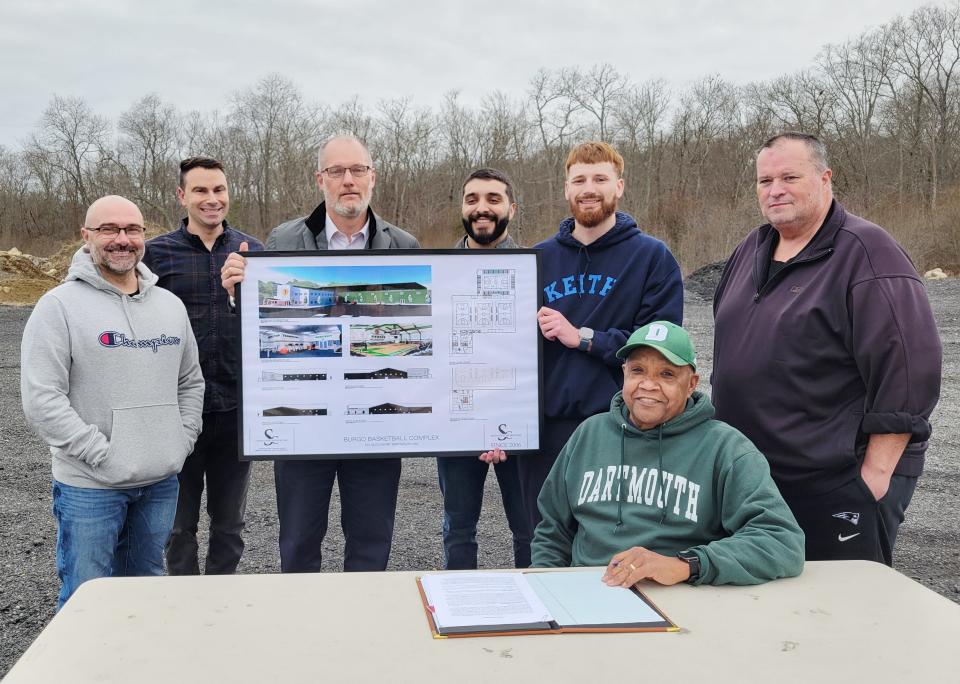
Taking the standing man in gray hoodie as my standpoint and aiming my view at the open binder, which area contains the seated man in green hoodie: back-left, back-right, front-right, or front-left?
front-left

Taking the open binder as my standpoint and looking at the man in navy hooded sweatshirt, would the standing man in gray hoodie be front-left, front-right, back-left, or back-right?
front-left

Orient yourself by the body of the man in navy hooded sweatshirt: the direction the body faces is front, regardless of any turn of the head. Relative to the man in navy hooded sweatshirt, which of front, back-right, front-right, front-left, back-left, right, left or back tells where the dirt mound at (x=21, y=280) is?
right

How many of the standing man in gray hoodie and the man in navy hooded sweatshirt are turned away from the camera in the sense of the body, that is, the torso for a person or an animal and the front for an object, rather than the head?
0

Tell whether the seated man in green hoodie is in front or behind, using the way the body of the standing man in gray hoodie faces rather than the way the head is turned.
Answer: in front

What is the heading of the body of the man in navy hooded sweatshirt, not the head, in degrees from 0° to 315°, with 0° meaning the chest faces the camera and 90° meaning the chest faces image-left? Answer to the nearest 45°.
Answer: approximately 45°

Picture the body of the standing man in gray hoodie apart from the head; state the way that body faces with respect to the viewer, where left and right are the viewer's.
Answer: facing the viewer and to the right of the viewer

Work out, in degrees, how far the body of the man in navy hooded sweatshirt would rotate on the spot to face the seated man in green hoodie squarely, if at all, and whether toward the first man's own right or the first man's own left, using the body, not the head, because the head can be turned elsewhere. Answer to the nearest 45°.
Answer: approximately 45° to the first man's own left

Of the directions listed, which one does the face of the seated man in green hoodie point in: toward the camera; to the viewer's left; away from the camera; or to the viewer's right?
toward the camera

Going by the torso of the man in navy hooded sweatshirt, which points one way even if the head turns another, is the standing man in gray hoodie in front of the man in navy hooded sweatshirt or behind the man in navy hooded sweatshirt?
in front

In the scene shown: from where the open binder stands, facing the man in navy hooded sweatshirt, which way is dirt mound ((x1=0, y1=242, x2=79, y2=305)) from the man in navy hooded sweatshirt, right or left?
left

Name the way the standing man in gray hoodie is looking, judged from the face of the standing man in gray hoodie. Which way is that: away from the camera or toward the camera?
toward the camera

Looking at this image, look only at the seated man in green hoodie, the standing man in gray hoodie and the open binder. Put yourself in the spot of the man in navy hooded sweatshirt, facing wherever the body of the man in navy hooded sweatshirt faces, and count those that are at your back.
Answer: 0

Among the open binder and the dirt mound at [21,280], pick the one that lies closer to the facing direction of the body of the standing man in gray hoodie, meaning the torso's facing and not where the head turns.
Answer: the open binder

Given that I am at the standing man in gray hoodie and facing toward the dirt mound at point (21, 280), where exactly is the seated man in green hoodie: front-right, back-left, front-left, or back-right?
back-right
